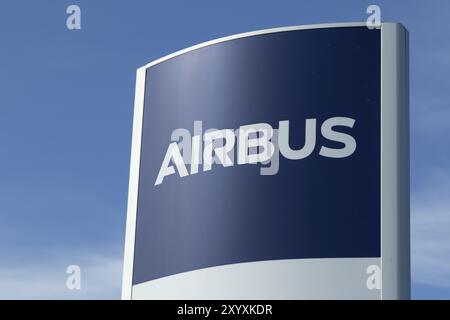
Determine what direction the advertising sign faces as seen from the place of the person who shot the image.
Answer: facing the viewer and to the left of the viewer
